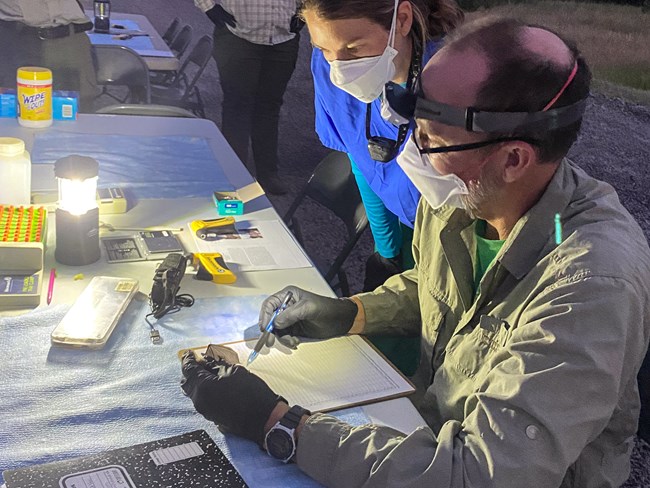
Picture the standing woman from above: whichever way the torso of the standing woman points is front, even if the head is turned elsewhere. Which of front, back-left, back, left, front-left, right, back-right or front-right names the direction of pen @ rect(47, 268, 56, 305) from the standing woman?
front

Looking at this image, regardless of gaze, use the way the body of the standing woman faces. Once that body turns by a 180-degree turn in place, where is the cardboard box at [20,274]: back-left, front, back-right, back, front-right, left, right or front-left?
back

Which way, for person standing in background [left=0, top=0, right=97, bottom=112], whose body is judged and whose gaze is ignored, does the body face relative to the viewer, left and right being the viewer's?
facing the viewer

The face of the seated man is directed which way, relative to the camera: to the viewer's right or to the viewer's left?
to the viewer's left

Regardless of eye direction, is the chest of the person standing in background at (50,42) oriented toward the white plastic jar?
yes

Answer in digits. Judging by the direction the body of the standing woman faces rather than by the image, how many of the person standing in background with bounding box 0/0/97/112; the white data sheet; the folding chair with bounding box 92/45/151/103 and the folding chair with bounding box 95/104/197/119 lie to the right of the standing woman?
3

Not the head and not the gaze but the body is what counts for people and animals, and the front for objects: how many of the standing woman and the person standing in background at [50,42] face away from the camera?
0

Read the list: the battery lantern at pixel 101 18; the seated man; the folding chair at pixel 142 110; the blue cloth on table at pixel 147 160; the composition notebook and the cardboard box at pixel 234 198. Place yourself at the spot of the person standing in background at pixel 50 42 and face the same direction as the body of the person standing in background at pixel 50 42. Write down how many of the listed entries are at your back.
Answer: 1

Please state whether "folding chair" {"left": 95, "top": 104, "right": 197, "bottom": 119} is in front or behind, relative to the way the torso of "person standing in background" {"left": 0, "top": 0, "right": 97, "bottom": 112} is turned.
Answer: in front

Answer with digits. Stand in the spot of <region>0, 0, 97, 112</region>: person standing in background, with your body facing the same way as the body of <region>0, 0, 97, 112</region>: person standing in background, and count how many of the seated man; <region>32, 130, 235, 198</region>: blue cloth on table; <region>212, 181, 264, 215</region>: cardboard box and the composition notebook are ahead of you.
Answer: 4

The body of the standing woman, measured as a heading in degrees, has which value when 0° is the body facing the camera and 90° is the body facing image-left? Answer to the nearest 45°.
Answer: approximately 45°

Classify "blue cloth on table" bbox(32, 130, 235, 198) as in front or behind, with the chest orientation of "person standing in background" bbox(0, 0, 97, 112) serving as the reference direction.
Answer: in front

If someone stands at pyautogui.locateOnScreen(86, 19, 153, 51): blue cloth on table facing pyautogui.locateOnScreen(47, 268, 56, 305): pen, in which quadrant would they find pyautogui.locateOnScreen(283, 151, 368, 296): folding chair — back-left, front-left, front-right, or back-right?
front-left

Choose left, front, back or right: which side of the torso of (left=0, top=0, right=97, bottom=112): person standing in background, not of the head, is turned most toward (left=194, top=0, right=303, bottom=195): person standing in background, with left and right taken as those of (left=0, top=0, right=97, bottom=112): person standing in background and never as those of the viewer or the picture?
left

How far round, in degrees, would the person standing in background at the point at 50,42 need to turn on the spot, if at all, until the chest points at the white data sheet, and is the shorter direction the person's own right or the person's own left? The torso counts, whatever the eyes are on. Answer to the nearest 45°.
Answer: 0° — they already face it

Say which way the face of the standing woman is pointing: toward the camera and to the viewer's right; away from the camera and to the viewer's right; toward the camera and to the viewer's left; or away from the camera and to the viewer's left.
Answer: toward the camera and to the viewer's left
